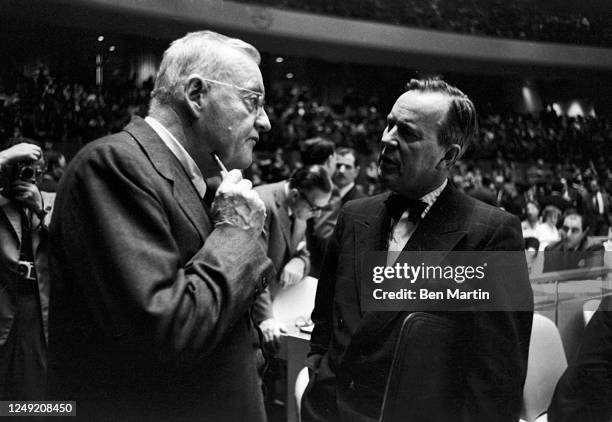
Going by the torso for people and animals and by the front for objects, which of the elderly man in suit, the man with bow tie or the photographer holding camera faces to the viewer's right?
the elderly man in suit

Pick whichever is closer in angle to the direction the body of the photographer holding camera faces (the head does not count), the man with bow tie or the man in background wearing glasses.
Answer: the man with bow tie

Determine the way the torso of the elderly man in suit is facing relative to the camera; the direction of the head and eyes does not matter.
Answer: to the viewer's right

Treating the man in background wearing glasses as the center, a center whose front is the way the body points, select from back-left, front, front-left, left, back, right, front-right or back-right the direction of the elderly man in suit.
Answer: front-right

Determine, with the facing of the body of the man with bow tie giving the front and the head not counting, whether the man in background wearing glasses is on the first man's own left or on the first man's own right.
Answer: on the first man's own right

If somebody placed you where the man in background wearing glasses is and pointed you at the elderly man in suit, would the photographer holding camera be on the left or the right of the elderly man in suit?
right

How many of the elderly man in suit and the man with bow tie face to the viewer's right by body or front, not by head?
1

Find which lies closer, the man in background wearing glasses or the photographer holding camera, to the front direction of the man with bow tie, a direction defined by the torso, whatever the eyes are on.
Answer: the photographer holding camera

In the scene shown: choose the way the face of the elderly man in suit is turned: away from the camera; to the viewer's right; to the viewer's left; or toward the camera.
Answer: to the viewer's right

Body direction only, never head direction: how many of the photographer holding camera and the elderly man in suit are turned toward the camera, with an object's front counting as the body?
1

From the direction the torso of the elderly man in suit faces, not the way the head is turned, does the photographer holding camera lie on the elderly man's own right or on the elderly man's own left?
on the elderly man's own left
